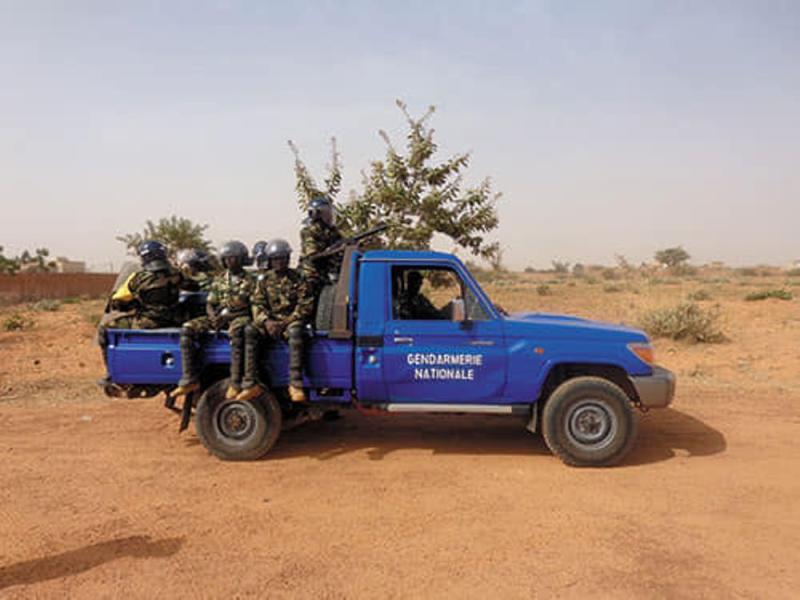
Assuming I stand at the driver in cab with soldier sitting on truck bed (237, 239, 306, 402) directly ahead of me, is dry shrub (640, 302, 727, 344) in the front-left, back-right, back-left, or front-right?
back-right

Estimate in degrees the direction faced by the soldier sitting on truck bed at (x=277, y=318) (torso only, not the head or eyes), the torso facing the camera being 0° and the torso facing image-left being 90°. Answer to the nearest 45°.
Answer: approximately 0°

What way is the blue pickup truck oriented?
to the viewer's right

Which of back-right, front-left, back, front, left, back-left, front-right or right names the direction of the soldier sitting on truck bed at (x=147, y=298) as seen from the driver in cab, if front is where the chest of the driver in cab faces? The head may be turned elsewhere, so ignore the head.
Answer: back

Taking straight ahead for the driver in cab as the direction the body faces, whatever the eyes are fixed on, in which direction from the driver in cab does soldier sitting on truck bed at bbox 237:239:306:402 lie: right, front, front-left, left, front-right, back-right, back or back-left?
back

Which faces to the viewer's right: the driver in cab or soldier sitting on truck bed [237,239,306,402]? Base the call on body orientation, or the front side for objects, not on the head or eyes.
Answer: the driver in cab

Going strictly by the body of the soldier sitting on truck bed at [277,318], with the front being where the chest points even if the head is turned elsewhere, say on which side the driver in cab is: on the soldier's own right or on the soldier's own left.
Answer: on the soldier's own left

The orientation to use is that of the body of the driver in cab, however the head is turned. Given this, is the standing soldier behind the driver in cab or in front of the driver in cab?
behind

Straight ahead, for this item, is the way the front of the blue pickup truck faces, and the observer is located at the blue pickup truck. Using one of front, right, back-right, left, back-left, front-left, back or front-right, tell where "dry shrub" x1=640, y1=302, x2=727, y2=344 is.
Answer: front-left

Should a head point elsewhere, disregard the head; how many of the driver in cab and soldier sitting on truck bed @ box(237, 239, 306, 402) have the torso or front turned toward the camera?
1

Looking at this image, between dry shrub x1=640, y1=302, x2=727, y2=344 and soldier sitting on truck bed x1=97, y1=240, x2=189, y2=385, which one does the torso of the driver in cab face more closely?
the dry shrub

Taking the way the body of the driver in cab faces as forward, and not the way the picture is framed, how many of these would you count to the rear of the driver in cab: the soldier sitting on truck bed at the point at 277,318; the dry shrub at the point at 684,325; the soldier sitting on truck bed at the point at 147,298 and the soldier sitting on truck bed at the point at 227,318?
3

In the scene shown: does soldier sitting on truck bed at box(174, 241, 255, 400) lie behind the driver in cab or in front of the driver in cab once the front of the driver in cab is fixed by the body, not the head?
behind

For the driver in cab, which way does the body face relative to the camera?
to the viewer's right
